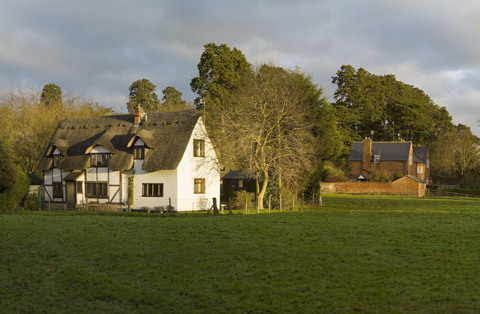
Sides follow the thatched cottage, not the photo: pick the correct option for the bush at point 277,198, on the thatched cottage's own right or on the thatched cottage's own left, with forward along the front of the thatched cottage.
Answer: on the thatched cottage's own left

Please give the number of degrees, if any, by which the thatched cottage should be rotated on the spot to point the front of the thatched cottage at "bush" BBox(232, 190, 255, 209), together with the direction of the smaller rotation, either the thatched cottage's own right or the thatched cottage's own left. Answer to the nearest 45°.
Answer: approximately 90° to the thatched cottage's own left

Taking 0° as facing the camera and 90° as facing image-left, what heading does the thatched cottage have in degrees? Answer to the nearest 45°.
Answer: approximately 45°

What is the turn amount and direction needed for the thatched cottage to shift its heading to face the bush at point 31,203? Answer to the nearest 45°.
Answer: approximately 45° to its right

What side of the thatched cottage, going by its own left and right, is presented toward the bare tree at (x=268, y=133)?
left
